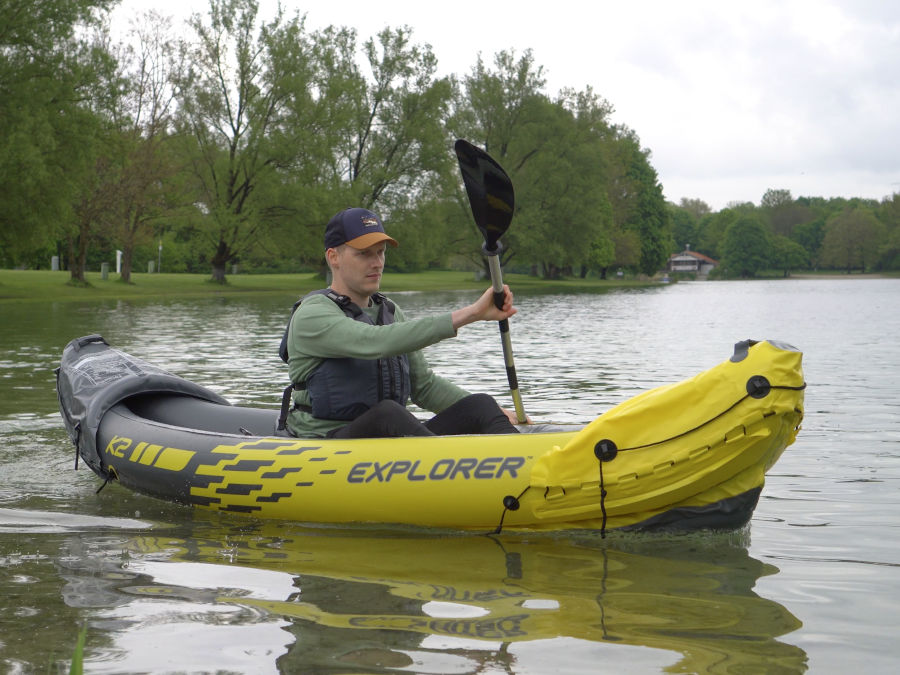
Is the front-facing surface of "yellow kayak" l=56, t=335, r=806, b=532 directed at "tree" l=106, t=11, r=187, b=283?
no

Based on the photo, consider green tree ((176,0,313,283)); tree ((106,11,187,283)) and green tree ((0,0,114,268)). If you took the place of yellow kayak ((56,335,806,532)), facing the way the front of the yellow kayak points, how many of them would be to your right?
0

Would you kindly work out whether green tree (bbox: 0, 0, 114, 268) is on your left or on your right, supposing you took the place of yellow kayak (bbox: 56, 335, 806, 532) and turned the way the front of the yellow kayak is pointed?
on your left

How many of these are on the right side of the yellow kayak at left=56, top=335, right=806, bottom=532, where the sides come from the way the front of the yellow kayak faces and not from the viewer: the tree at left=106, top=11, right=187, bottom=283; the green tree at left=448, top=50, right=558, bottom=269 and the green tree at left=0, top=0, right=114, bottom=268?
0

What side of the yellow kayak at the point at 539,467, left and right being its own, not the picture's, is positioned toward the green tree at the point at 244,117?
left

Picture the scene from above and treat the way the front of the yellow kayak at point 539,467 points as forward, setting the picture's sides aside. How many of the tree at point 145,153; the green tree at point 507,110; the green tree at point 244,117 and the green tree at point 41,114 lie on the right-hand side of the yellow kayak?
0

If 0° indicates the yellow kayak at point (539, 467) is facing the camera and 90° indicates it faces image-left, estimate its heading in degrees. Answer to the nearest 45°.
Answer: approximately 270°

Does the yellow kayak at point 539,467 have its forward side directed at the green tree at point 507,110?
no
